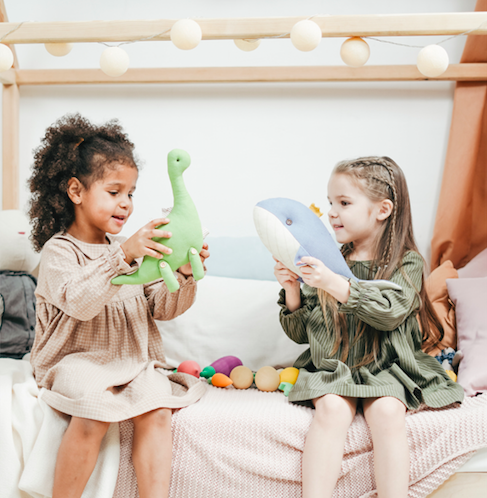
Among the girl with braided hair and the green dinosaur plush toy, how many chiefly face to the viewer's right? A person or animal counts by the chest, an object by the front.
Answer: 1

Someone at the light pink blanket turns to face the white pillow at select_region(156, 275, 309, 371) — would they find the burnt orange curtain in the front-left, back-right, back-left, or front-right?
front-right

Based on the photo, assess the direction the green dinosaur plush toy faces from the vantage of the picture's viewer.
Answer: facing to the right of the viewer

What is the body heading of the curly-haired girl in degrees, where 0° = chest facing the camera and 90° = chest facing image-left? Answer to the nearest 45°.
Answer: approximately 315°

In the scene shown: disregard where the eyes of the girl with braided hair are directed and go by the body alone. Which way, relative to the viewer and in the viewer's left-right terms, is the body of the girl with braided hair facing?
facing the viewer and to the left of the viewer

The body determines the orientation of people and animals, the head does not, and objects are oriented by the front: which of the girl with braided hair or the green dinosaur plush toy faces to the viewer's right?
the green dinosaur plush toy

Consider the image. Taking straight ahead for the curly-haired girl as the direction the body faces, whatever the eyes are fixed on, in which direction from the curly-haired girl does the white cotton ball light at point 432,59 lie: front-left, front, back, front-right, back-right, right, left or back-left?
front-left
